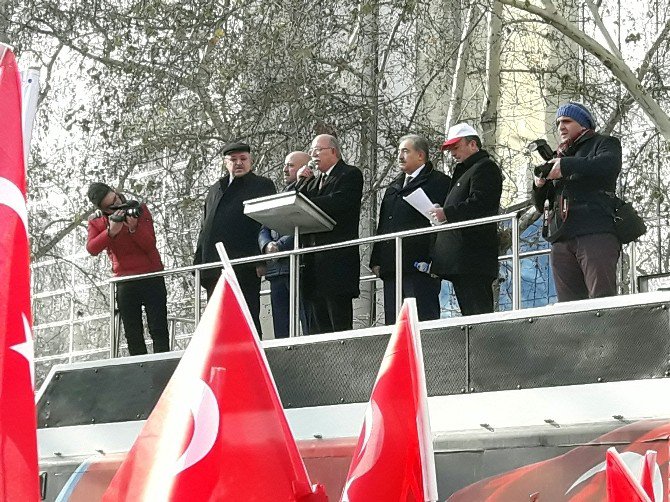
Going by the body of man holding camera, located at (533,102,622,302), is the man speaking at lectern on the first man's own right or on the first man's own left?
on the first man's own right

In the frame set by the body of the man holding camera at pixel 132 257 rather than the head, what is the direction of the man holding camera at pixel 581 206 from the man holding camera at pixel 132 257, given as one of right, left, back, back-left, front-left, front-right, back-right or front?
front-left

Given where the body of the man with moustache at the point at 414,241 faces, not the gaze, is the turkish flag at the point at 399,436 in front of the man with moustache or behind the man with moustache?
in front

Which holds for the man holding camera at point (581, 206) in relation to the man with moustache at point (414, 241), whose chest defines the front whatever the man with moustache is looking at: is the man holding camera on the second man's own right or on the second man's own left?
on the second man's own left

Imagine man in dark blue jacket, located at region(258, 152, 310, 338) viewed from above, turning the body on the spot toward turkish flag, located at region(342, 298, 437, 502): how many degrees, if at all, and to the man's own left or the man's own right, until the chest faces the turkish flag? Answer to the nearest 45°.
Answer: approximately 45° to the man's own left

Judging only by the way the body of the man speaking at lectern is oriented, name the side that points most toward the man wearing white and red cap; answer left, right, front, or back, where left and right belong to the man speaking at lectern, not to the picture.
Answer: left

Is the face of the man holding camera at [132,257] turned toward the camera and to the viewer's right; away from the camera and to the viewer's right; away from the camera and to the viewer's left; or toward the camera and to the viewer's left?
toward the camera and to the viewer's right

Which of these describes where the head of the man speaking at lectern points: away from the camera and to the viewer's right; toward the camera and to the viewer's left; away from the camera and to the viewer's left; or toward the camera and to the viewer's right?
toward the camera and to the viewer's left

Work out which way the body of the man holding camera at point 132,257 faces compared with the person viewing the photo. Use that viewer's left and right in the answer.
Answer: facing the viewer

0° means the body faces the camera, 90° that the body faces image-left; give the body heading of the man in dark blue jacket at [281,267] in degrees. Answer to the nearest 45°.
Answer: approximately 45°

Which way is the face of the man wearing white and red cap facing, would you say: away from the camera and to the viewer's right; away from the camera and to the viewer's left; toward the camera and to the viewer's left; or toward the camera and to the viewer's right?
toward the camera and to the viewer's left

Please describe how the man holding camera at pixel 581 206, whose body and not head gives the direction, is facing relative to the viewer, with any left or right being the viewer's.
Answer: facing the viewer and to the left of the viewer

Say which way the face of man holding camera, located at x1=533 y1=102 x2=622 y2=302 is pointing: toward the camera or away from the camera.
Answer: toward the camera

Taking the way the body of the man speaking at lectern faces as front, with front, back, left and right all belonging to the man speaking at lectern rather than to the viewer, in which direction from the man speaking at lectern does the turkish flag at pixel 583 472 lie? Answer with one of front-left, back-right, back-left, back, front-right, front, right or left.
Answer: left

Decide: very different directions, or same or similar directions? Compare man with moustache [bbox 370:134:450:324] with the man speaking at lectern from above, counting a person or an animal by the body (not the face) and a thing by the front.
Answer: same or similar directions
